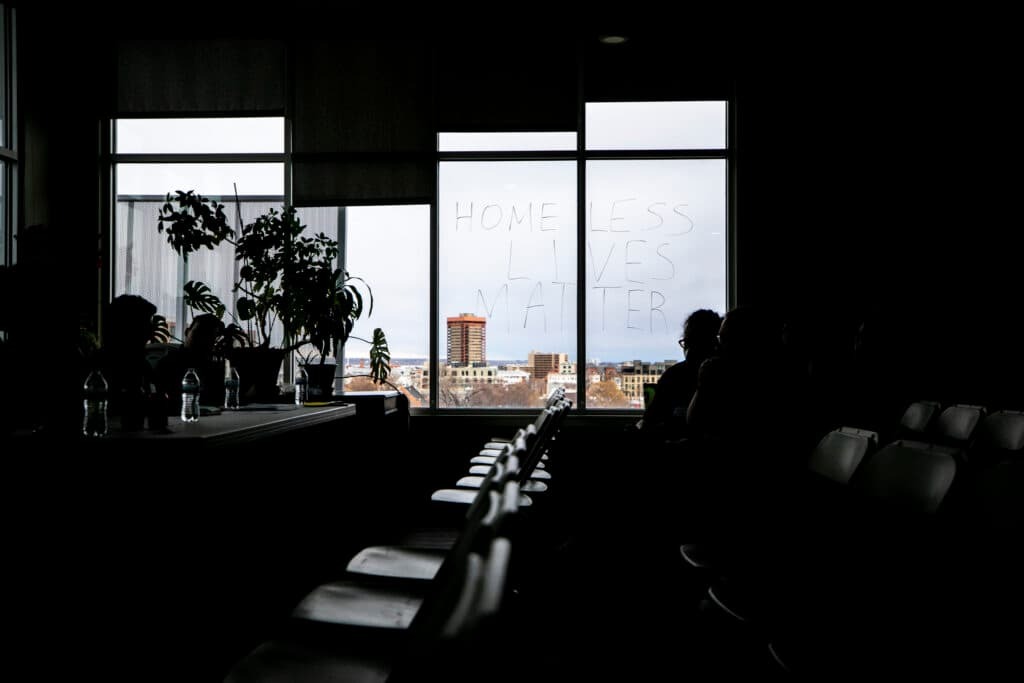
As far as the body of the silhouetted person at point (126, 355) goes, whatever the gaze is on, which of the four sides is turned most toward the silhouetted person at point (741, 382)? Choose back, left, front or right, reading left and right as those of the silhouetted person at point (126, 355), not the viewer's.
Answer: front

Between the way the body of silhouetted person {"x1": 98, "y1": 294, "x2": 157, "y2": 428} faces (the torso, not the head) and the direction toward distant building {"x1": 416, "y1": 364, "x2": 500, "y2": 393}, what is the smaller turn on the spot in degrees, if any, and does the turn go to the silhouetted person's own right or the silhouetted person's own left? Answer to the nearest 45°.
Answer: approximately 45° to the silhouetted person's own left

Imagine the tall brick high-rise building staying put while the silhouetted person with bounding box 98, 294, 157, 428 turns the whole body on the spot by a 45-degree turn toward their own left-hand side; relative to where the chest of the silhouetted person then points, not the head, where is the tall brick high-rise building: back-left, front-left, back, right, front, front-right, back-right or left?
front

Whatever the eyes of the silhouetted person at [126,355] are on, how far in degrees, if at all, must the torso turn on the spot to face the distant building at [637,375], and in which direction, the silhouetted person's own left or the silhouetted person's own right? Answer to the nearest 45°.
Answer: approximately 45° to the silhouetted person's own left

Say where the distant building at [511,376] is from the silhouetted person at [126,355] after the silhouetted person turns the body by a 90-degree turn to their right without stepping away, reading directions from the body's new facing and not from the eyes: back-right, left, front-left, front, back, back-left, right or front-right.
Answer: back-left

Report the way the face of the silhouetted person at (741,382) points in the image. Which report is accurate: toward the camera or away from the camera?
away from the camera

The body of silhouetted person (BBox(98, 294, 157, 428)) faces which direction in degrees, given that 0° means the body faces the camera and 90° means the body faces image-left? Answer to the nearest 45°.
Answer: approximately 270°

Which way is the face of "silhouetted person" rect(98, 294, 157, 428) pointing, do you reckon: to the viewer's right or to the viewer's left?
to the viewer's right

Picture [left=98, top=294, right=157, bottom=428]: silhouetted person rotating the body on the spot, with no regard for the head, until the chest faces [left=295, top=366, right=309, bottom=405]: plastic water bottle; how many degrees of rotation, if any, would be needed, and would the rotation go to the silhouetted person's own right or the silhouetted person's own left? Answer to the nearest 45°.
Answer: approximately 45° to the silhouetted person's own left

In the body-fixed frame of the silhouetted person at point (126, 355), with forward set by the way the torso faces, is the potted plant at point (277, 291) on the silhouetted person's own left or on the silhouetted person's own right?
on the silhouetted person's own left

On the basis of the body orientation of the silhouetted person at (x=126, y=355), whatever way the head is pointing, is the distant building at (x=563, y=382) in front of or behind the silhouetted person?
in front

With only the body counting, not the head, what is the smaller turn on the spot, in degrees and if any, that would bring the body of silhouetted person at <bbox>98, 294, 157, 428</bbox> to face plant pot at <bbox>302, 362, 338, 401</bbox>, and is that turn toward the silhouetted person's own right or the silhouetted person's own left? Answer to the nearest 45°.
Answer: approximately 45° to the silhouetted person's own left

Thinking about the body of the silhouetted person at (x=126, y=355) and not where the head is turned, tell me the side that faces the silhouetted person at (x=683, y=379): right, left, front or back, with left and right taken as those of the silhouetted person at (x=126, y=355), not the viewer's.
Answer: front
